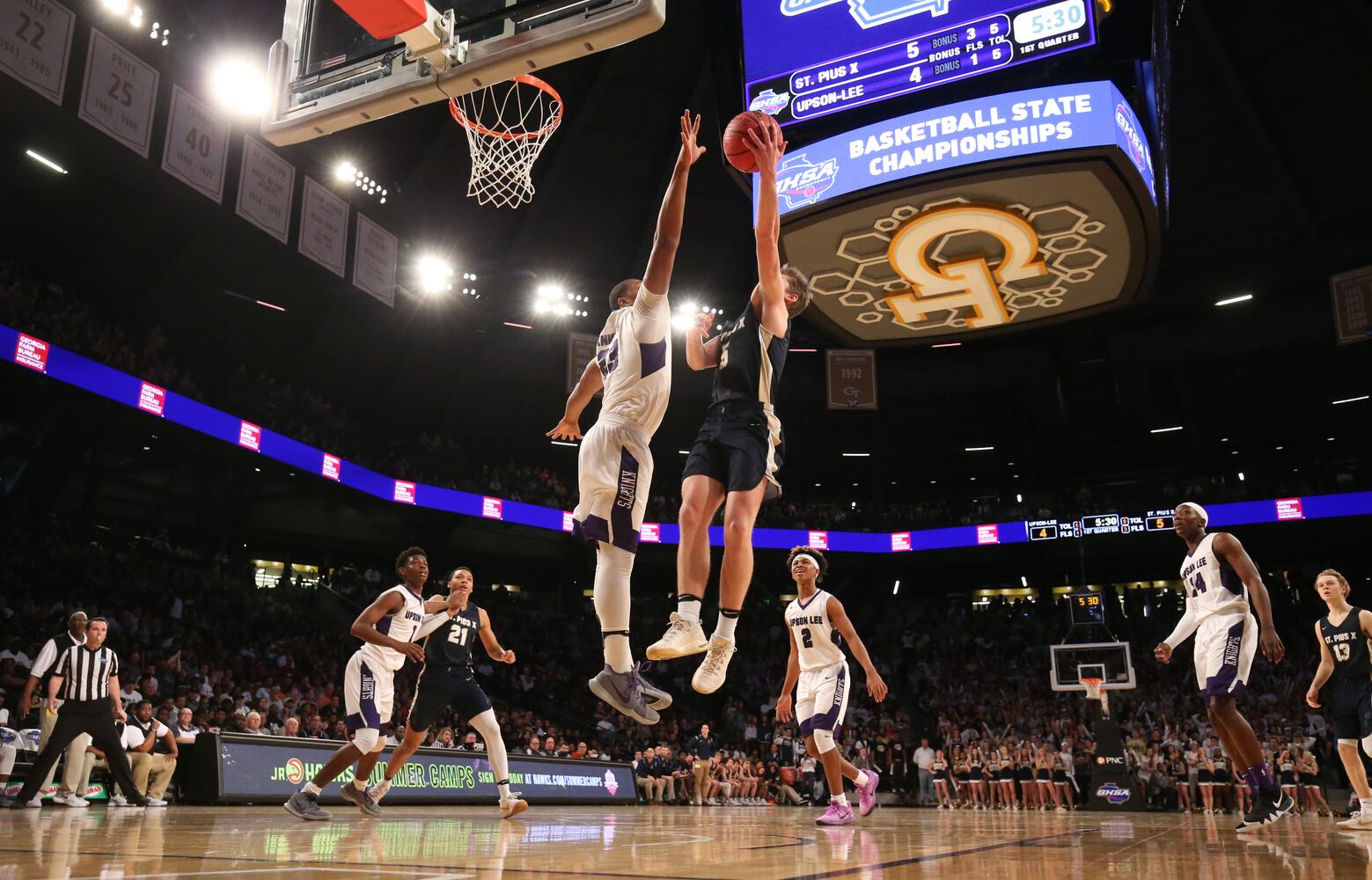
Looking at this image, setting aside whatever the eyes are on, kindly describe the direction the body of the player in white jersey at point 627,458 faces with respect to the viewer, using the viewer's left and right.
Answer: facing away from the viewer and to the right of the viewer

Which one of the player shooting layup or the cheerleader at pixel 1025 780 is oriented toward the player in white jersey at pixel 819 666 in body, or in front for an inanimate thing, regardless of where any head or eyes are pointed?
the cheerleader

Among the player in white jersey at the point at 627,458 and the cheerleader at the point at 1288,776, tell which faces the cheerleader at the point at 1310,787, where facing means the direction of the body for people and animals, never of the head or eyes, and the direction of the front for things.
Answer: the player in white jersey

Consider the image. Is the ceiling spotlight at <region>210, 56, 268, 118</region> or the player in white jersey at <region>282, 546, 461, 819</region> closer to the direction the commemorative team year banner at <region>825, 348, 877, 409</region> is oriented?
the player in white jersey

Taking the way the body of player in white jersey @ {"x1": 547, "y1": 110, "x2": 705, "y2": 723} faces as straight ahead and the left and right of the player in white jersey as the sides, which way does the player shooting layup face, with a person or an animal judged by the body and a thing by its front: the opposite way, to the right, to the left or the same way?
the opposite way

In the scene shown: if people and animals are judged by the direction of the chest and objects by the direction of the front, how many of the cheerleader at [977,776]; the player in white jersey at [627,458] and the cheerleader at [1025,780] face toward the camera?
2

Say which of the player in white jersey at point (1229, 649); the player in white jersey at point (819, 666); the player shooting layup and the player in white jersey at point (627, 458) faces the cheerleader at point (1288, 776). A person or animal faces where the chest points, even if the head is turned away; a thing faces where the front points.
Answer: the player in white jersey at point (627, 458)
